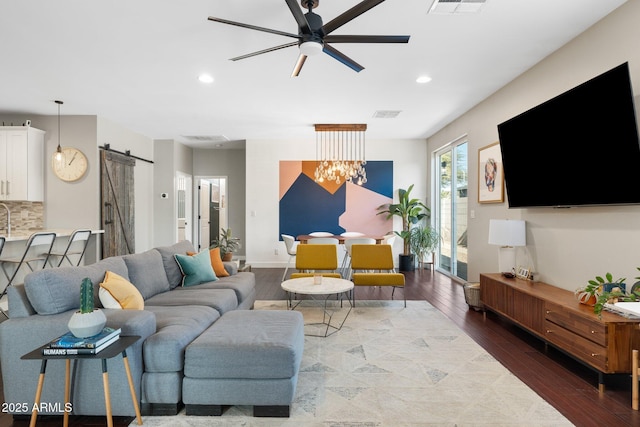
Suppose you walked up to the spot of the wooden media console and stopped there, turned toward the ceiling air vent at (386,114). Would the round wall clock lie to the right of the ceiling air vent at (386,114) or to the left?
left

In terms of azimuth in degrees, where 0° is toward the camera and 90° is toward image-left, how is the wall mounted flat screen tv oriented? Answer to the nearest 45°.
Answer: approximately 45°

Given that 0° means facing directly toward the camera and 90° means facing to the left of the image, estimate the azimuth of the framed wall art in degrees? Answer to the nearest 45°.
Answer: approximately 45°

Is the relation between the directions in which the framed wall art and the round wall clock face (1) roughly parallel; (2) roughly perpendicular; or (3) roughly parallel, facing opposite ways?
roughly perpendicular

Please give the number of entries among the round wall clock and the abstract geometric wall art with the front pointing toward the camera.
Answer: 2

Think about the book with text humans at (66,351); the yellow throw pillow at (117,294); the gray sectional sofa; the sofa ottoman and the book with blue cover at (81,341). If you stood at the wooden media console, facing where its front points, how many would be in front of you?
5

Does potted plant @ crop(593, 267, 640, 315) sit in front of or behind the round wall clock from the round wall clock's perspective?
in front

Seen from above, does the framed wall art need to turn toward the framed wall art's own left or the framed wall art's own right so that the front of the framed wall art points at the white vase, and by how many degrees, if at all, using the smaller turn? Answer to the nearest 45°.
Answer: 0° — it already faces it

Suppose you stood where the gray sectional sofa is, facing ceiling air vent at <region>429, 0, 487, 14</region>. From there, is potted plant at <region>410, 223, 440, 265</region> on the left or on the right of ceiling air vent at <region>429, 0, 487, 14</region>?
left

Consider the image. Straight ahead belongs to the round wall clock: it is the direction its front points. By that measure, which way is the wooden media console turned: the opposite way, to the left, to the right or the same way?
to the right

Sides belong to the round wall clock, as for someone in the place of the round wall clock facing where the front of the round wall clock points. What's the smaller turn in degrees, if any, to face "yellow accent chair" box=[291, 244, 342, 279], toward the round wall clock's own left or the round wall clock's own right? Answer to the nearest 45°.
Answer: approximately 45° to the round wall clock's own left

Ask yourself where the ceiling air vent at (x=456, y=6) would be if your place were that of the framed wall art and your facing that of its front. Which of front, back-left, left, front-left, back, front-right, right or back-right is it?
front-left

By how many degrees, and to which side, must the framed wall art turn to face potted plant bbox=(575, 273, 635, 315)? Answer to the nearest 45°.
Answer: approximately 45° to its left
